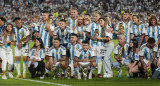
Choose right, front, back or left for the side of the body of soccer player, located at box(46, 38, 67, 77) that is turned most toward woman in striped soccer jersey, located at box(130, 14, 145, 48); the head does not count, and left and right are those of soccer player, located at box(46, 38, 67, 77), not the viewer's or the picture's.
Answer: left

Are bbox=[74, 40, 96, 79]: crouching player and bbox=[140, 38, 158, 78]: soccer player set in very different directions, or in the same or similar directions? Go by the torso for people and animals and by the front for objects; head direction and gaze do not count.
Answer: same or similar directions

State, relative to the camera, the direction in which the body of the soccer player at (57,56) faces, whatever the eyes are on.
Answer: toward the camera

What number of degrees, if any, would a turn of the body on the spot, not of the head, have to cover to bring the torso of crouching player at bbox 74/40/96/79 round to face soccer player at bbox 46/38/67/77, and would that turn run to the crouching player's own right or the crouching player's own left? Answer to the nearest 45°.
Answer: approximately 90° to the crouching player's own right

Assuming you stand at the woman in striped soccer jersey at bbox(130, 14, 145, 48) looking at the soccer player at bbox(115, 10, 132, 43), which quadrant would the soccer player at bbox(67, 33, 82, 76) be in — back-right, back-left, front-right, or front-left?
front-left

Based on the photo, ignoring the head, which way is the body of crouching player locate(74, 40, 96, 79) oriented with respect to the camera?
toward the camera

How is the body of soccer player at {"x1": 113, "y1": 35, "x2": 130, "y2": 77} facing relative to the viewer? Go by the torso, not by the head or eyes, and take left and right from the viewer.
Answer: facing the viewer

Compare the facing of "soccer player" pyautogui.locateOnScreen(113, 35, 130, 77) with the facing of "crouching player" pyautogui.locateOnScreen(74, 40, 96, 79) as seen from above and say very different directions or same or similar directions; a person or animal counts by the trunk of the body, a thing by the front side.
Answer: same or similar directions

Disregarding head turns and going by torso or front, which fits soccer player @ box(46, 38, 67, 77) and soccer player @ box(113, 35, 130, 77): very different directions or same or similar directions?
same or similar directions
